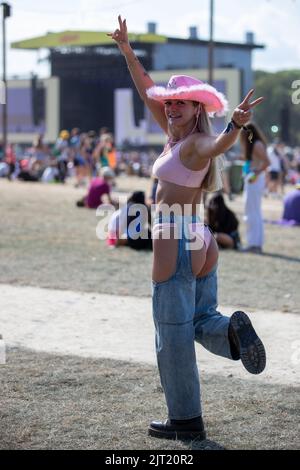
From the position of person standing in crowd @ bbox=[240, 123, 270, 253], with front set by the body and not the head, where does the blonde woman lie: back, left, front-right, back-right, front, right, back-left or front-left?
left

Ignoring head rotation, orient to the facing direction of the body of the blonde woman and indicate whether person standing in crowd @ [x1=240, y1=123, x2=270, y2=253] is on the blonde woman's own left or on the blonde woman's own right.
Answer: on the blonde woman's own right

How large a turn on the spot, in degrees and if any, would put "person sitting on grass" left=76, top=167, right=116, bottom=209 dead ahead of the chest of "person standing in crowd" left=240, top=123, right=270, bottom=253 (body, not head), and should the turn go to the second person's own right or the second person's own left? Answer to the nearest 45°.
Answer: approximately 45° to the second person's own right

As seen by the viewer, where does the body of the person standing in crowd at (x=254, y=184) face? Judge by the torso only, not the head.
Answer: to the viewer's left

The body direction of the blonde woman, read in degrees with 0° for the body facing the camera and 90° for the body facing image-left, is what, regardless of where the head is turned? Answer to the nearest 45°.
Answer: approximately 90°

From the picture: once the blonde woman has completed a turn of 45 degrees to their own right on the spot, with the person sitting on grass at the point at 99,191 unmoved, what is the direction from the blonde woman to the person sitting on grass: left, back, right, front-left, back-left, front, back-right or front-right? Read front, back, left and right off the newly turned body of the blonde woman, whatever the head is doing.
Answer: front-right
